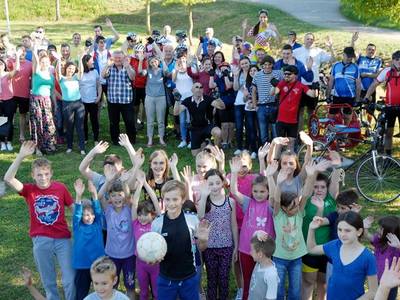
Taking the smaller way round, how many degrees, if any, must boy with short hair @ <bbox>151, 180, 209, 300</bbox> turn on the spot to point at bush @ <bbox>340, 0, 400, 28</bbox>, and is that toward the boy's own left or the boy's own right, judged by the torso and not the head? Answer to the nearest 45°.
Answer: approximately 135° to the boy's own left

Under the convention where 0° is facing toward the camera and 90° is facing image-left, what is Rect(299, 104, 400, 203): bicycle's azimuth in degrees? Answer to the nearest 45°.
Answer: approximately 315°

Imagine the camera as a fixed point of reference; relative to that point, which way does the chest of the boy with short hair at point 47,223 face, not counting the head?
toward the camera

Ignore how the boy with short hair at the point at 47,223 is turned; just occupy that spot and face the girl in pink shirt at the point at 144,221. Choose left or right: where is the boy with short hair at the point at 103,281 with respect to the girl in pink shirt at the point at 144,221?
right

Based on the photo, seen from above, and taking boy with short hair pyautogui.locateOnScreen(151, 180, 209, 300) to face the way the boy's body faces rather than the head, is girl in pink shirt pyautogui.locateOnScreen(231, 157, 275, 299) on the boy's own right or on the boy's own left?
on the boy's own left
